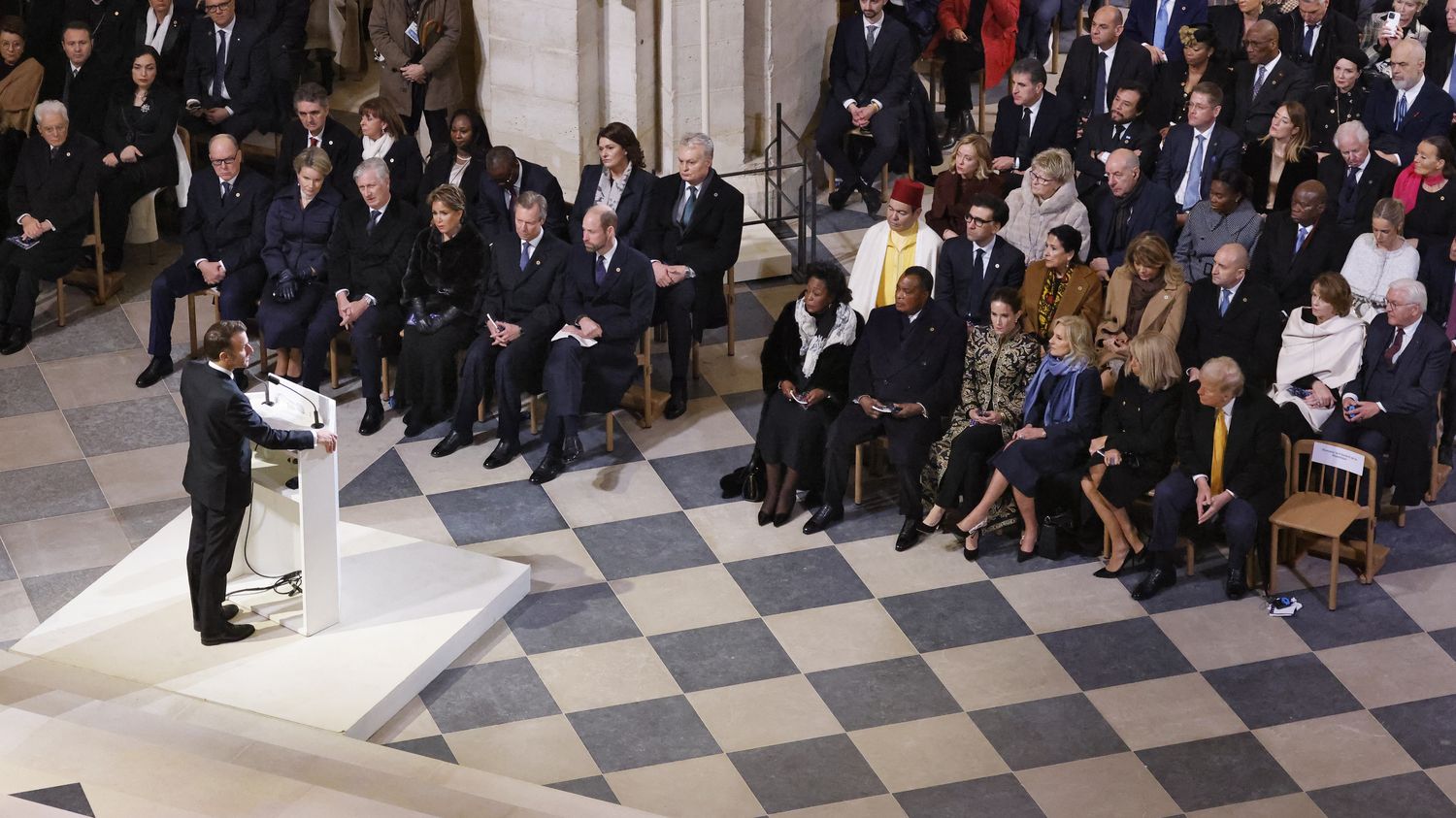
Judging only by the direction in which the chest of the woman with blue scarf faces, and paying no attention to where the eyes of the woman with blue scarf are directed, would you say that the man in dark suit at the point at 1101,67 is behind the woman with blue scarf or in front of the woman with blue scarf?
behind

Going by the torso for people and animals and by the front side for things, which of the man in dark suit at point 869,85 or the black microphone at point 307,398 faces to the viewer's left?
the black microphone

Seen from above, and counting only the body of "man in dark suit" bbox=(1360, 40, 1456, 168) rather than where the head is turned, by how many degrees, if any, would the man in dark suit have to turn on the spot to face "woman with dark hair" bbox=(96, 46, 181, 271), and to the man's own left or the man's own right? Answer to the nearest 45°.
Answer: approximately 45° to the man's own right

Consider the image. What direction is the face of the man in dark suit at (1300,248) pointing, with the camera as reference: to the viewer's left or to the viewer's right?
to the viewer's left

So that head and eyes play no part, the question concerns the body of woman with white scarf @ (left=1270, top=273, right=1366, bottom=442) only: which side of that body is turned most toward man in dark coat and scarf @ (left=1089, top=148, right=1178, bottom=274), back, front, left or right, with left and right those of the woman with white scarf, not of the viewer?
right

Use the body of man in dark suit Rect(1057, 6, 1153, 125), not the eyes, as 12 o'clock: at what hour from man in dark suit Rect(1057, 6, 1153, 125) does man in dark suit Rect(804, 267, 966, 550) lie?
man in dark suit Rect(804, 267, 966, 550) is roughly at 11 o'clock from man in dark suit Rect(1057, 6, 1153, 125).

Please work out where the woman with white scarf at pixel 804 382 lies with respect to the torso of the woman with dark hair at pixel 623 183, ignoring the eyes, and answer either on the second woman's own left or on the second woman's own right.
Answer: on the second woman's own left

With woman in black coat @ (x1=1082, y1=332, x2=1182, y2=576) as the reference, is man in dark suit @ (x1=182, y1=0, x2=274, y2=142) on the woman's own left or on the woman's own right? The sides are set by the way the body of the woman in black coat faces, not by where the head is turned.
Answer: on the woman's own right

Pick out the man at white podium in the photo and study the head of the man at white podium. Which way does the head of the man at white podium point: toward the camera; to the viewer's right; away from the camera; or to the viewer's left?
to the viewer's right

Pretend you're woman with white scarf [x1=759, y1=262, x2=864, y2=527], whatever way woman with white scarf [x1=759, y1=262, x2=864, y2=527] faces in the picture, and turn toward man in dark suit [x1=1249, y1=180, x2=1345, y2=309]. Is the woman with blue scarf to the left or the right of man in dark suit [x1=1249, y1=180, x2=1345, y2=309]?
right

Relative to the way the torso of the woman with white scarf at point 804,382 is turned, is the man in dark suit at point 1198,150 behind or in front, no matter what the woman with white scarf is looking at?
behind

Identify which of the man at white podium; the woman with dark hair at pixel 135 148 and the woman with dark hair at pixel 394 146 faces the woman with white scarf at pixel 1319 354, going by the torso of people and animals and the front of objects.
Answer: the man at white podium

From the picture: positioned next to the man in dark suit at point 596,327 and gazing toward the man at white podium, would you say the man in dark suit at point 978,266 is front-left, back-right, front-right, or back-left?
back-left

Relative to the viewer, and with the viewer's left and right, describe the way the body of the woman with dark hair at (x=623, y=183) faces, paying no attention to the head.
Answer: facing the viewer and to the left of the viewer

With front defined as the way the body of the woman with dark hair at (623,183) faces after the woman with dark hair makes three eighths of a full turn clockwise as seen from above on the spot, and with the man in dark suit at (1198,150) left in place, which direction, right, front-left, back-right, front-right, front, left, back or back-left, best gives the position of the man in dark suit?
right
